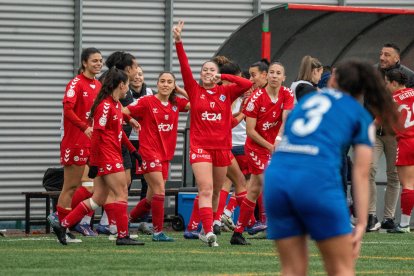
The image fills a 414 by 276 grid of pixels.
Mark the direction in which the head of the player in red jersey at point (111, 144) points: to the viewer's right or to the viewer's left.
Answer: to the viewer's right

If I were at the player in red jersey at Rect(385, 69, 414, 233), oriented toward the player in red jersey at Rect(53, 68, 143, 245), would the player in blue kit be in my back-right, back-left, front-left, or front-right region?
front-left

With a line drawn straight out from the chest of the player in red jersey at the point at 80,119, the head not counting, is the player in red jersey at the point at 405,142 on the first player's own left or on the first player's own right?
on the first player's own left

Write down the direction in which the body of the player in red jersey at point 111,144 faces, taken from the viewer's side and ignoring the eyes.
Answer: to the viewer's right

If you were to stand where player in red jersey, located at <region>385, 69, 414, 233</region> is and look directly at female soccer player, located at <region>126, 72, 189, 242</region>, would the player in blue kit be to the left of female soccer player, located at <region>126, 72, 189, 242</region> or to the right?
left

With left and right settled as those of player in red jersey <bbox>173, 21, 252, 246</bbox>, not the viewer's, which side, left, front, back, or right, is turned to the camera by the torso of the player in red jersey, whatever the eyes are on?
front

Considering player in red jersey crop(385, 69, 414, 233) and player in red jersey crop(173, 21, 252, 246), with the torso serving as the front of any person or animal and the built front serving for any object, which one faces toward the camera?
player in red jersey crop(173, 21, 252, 246)

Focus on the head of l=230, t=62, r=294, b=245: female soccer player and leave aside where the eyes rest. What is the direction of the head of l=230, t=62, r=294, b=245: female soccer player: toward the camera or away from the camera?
toward the camera

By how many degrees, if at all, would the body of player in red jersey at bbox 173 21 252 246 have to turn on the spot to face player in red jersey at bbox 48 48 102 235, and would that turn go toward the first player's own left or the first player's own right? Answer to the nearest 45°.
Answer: approximately 90° to the first player's own right

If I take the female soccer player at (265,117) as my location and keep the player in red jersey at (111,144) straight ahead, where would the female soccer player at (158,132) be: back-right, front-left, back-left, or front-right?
front-right

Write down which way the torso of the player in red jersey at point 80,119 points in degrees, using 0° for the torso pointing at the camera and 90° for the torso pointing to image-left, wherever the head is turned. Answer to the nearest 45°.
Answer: approximately 315°

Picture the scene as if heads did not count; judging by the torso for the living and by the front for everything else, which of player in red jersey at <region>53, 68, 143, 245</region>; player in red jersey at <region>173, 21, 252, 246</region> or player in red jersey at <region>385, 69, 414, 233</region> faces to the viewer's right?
player in red jersey at <region>53, 68, 143, 245</region>

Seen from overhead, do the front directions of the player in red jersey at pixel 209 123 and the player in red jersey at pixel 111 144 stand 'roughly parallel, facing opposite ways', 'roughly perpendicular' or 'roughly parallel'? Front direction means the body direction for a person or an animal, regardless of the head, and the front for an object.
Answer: roughly perpendicular
